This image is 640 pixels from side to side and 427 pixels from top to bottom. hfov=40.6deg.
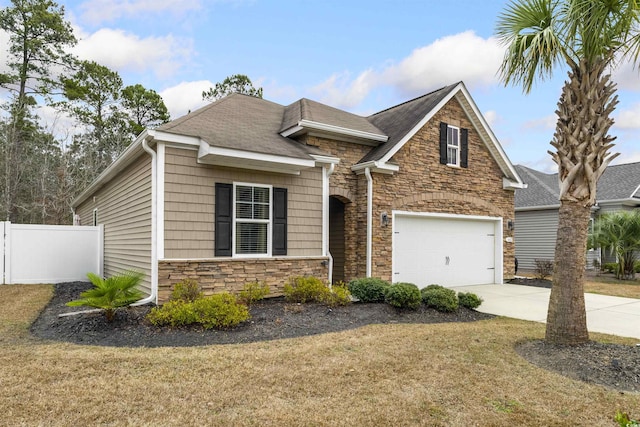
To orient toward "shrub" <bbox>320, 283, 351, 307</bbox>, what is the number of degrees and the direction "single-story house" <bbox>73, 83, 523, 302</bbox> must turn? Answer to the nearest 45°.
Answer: approximately 45° to its right

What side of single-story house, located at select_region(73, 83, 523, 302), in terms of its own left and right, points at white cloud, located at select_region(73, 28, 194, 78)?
back

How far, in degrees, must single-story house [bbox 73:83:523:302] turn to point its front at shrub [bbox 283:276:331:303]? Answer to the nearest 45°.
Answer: approximately 45° to its right

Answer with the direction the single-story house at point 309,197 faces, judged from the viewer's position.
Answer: facing the viewer and to the right of the viewer

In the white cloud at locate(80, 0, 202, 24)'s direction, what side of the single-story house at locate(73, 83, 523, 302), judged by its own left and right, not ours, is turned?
back

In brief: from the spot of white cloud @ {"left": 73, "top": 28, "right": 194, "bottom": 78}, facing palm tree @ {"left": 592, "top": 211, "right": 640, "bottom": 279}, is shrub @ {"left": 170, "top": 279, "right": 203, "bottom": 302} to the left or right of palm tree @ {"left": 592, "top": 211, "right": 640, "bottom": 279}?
right

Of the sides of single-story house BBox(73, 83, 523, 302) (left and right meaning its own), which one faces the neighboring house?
left

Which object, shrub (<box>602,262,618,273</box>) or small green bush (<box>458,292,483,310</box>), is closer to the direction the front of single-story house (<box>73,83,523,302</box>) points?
the small green bush

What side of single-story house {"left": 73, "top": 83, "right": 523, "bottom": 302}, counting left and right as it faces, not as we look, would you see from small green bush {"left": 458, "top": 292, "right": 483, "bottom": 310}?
front

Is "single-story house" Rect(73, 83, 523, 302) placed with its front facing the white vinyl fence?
no

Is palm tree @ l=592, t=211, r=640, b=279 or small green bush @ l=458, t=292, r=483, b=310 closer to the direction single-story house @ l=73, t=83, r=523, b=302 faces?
the small green bush
